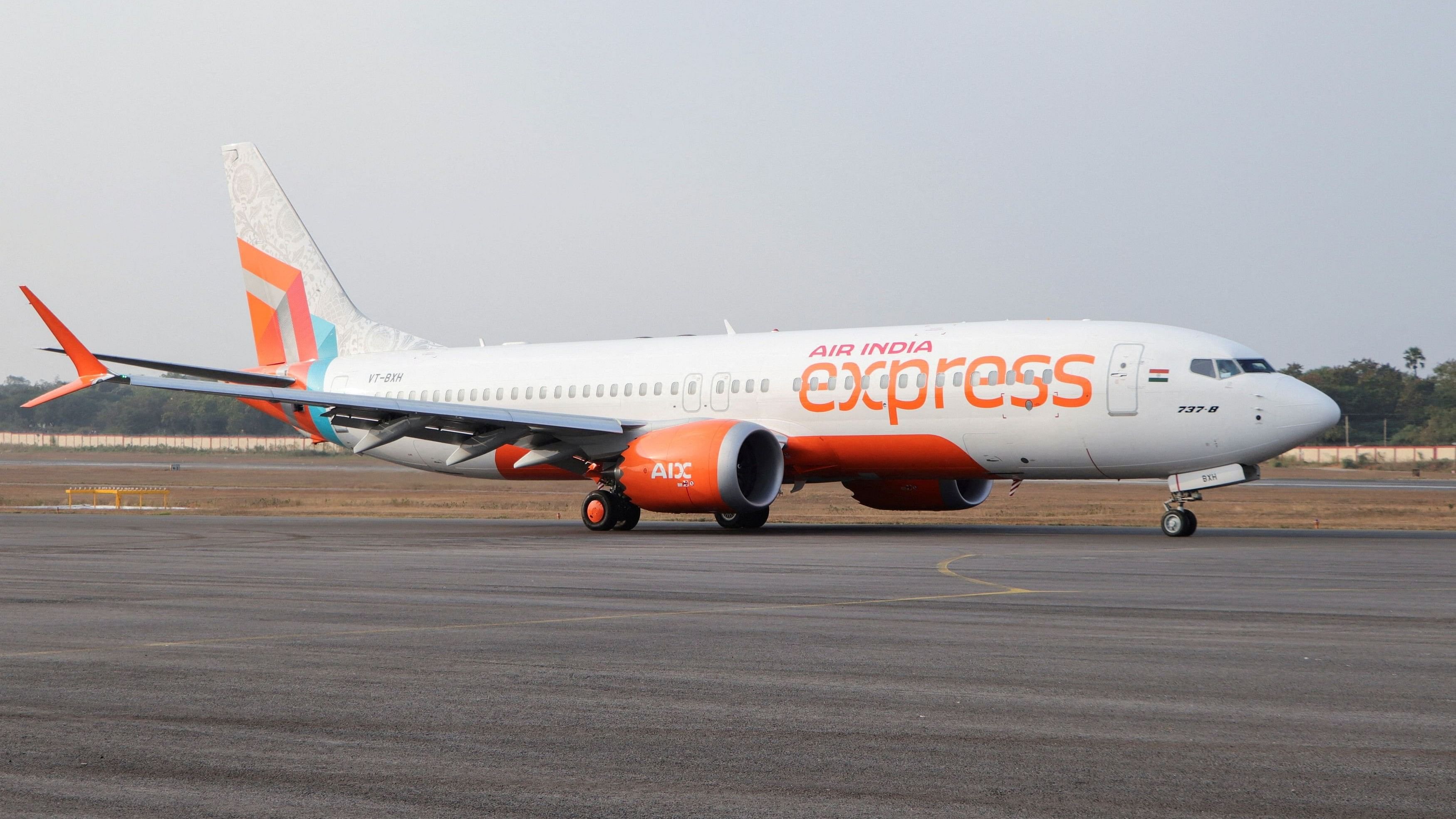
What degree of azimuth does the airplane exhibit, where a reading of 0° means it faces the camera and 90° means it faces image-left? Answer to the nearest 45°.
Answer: approximately 315°
